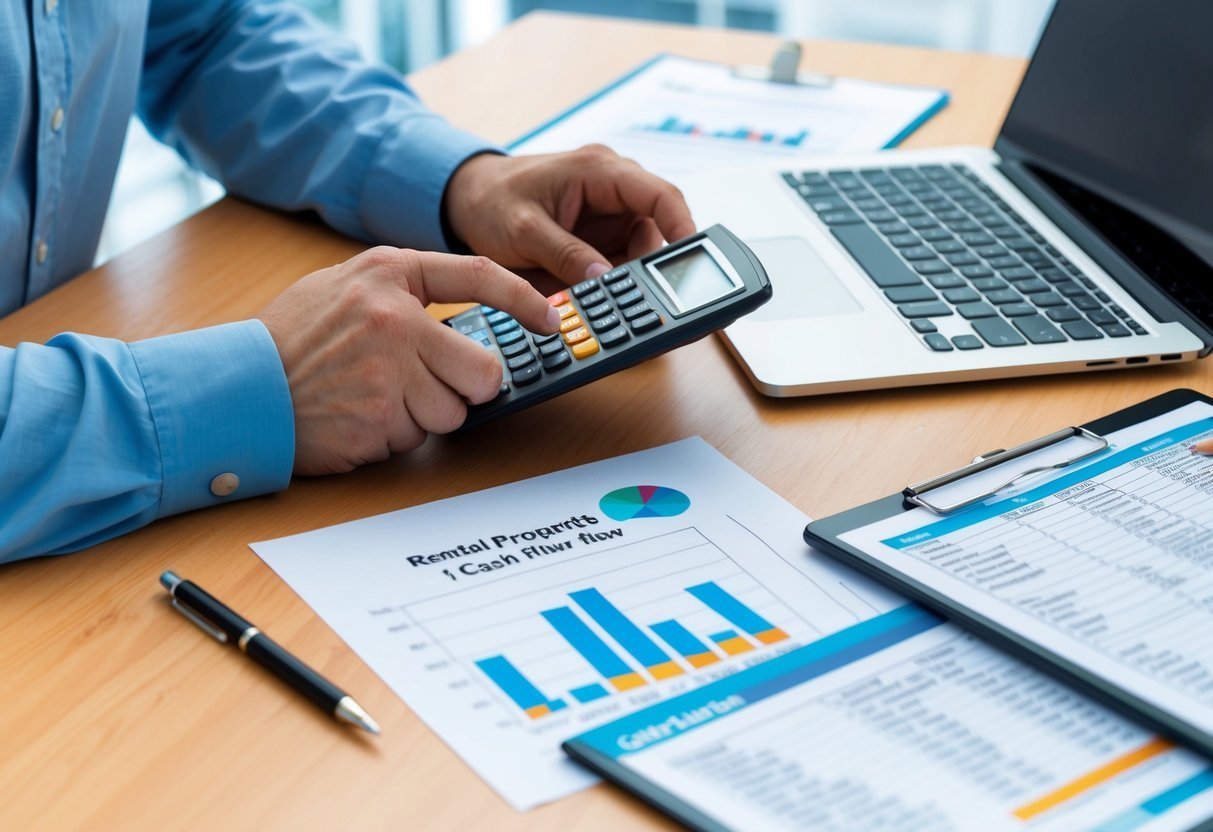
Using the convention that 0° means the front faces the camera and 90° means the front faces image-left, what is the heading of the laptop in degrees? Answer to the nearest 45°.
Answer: approximately 45°
